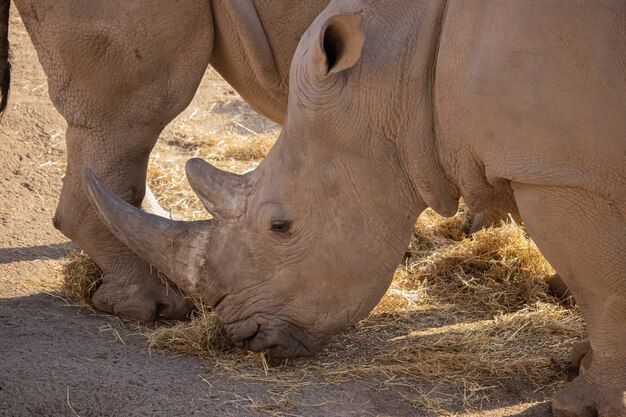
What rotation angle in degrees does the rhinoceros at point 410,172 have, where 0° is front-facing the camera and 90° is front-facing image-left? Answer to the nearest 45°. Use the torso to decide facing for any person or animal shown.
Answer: approximately 90°

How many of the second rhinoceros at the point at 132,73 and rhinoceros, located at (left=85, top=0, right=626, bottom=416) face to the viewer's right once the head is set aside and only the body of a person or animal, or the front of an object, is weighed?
1

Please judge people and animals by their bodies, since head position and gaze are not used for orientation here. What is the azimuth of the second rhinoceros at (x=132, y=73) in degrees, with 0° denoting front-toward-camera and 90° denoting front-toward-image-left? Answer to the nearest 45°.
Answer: approximately 270°

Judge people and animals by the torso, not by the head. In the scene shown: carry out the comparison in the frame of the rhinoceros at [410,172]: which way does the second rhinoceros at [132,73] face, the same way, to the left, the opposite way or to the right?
the opposite way
